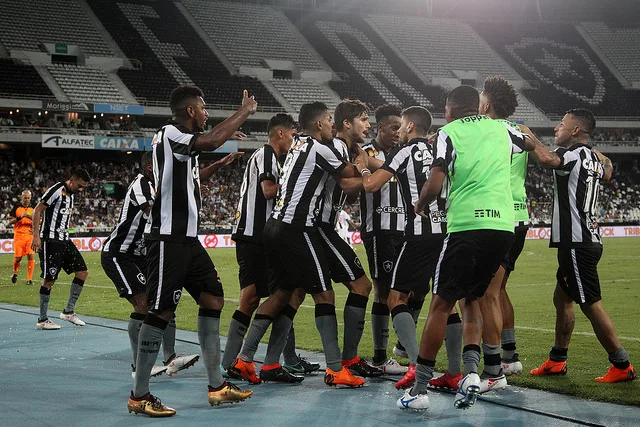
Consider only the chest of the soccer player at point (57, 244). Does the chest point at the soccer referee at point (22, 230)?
no

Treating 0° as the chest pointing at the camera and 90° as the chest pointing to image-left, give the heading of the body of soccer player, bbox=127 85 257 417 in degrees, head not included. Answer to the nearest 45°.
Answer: approximately 270°

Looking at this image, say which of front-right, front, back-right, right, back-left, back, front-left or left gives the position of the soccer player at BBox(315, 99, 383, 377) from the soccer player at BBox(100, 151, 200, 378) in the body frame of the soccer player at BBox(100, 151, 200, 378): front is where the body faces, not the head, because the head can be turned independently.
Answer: front-right

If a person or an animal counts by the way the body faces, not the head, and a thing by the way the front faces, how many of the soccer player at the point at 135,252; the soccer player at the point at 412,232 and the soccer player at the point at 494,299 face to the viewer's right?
1

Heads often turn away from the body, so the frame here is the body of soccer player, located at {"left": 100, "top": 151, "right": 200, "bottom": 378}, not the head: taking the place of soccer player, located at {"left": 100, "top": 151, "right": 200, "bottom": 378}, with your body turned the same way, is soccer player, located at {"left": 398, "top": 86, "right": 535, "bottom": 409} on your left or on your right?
on your right

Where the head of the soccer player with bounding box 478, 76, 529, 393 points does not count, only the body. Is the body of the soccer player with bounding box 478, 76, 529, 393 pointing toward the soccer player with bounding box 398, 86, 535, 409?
no

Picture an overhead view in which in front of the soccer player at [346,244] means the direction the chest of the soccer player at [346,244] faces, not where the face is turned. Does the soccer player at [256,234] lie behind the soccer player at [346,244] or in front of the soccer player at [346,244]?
behind

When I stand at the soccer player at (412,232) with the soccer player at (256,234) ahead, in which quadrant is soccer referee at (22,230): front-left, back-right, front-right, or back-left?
front-right

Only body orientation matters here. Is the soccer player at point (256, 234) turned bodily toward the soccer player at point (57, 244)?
no

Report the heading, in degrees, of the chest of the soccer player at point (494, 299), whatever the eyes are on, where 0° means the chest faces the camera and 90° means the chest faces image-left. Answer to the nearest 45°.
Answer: approximately 135°

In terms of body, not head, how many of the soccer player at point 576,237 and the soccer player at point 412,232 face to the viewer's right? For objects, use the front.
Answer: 0
